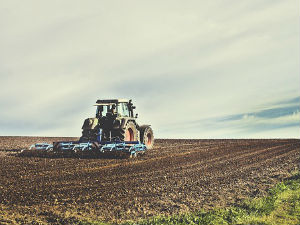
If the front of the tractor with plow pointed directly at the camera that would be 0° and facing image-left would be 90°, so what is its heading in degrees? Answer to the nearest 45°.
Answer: approximately 225°
